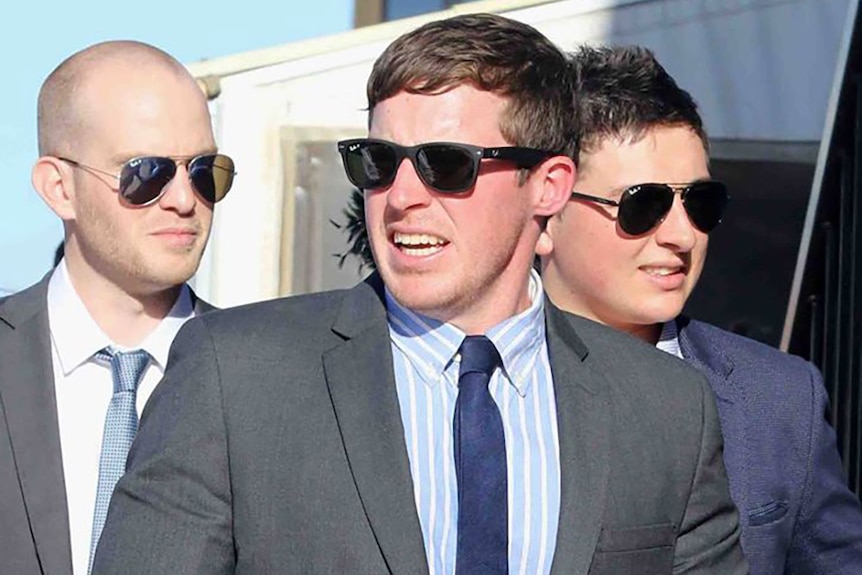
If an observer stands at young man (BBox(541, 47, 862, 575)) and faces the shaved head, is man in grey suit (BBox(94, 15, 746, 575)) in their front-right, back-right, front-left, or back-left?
front-left

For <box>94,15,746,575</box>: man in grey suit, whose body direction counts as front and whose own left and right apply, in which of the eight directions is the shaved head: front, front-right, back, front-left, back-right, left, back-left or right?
back-right

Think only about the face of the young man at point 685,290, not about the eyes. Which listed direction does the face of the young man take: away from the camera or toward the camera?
toward the camera

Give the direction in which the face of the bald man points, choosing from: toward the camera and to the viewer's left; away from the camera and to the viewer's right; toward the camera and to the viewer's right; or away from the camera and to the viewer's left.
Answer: toward the camera and to the viewer's right

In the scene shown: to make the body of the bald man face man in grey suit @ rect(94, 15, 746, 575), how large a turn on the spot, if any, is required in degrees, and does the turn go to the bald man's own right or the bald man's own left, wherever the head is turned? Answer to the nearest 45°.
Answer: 0° — they already face them

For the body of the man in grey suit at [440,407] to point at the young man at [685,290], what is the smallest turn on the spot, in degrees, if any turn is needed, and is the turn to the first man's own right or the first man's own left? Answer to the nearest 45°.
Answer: approximately 135° to the first man's own left

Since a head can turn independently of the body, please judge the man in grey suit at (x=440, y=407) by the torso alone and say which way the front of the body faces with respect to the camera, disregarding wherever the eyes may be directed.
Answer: toward the camera

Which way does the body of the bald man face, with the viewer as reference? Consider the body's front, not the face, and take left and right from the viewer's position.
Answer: facing the viewer and to the right of the viewer

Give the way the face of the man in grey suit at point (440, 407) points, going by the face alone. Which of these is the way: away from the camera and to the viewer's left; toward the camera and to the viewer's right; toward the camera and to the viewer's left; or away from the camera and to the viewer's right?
toward the camera and to the viewer's left

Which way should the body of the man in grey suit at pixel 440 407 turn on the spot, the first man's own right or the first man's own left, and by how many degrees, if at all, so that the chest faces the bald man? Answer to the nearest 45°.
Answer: approximately 135° to the first man's own right

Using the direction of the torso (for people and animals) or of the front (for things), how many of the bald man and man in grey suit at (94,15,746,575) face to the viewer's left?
0

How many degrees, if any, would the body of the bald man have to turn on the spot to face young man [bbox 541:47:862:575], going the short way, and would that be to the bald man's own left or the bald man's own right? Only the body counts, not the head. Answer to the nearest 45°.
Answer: approximately 45° to the bald man's own left
